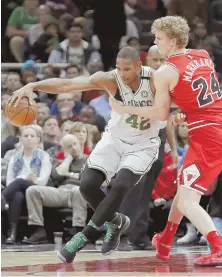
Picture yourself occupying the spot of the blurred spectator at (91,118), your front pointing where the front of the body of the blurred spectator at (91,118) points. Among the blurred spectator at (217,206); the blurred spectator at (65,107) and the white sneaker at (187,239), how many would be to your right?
1

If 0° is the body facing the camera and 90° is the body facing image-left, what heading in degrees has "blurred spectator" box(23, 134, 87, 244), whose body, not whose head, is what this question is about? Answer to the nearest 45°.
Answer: approximately 45°

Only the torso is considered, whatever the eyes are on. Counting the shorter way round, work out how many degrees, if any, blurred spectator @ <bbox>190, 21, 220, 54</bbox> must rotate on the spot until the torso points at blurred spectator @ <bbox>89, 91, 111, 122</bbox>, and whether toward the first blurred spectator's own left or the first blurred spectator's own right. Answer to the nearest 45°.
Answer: approximately 45° to the first blurred spectator's own right

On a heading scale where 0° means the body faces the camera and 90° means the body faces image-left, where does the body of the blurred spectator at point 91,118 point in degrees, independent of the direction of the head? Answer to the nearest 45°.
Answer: approximately 45°

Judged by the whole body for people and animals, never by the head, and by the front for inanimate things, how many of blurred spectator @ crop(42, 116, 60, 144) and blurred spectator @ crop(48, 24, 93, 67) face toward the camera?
2

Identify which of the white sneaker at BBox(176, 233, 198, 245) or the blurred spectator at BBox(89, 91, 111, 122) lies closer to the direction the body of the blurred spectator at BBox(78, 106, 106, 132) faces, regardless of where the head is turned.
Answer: the white sneaker

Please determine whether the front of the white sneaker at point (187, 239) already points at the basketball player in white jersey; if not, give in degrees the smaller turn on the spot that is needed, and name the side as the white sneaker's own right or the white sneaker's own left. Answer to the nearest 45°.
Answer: approximately 45° to the white sneaker's own left

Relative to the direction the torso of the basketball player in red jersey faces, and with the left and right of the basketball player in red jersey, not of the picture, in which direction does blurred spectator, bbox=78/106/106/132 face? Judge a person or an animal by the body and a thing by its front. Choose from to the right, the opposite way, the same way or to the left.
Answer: to the left

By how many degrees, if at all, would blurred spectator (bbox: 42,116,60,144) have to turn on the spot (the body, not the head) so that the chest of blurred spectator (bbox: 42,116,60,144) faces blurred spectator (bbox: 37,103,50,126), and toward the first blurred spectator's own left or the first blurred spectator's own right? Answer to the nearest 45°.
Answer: approximately 180°

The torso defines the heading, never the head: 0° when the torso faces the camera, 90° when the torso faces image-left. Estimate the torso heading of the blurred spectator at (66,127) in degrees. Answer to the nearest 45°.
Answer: approximately 0°
